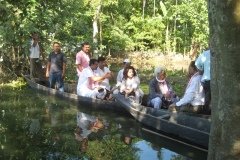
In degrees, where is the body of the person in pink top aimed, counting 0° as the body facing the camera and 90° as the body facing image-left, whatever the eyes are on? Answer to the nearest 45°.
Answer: approximately 315°

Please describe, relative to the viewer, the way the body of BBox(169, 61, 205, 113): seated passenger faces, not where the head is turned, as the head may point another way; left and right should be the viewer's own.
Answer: facing to the left of the viewer
